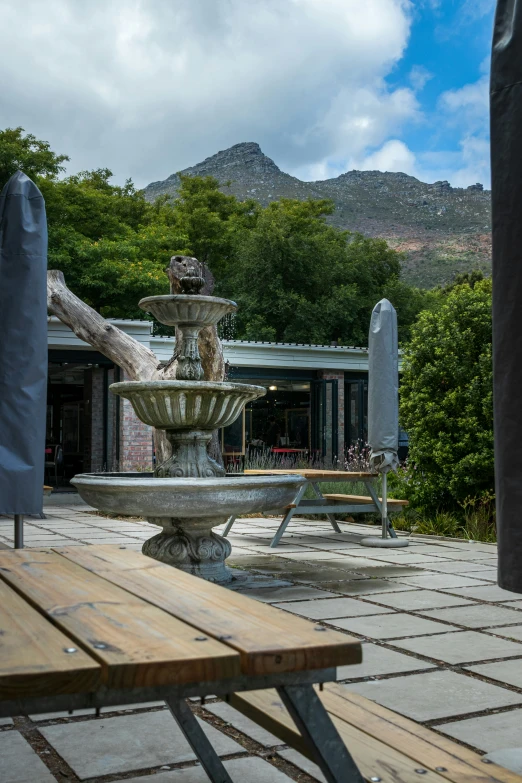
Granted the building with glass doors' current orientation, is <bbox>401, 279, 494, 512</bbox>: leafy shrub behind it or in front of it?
in front

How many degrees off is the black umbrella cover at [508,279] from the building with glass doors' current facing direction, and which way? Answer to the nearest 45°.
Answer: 0° — it already faces it

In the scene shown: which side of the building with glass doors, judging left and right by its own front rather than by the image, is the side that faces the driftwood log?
front

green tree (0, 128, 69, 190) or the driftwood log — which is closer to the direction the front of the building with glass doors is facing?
the driftwood log

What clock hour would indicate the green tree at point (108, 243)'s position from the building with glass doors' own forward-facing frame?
The green tree is roughly at 5 o'clock from the building with glass doors.

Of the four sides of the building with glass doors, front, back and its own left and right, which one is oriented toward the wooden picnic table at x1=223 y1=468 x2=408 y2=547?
front

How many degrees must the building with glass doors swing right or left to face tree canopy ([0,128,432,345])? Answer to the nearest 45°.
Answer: approximately 180°

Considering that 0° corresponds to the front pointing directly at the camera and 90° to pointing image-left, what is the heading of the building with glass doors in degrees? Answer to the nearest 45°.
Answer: approximately 0°

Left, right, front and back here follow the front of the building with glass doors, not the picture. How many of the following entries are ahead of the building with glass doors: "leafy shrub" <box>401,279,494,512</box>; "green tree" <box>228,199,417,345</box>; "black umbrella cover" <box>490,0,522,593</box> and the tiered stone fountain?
3

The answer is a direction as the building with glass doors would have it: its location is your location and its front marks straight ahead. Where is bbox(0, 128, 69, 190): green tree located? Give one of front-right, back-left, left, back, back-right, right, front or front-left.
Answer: back-right

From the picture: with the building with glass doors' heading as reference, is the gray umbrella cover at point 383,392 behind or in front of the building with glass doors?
in front

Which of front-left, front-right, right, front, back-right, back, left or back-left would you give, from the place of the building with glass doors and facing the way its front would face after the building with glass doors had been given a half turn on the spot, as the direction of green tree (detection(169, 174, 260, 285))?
front

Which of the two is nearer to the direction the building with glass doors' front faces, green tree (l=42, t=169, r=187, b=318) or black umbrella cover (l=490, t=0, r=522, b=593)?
the black umbrella cover
